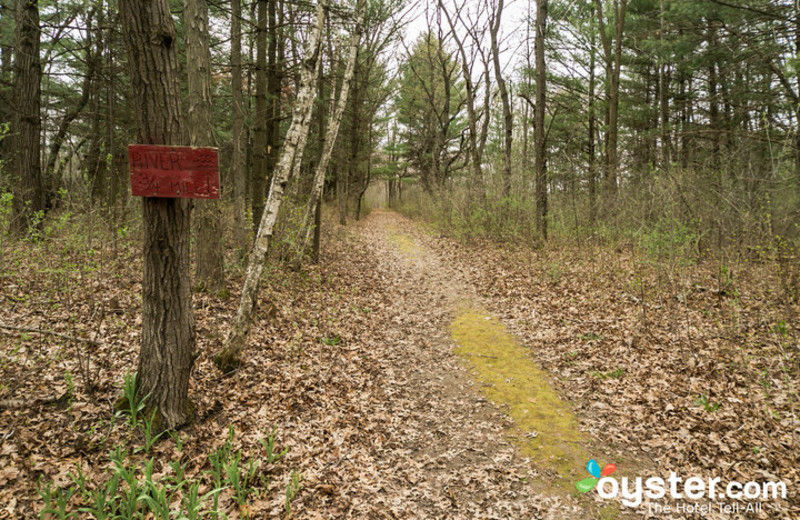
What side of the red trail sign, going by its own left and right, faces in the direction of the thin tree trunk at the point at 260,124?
back

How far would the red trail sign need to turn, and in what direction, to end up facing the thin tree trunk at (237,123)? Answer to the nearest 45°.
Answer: approximately 180°

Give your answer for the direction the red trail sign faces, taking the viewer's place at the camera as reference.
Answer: facing the viewer

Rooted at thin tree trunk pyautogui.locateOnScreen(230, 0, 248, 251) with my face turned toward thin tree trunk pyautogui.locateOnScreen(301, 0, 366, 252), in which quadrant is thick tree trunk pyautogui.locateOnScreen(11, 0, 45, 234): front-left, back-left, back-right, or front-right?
back-left

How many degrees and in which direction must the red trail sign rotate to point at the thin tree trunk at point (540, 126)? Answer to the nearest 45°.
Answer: approximately 135° to its left

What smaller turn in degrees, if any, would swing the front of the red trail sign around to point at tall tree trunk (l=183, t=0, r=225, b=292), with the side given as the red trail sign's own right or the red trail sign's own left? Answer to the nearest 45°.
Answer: approximately 180°

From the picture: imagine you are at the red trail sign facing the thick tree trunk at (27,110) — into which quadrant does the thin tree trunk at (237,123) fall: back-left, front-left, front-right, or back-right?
front-right
